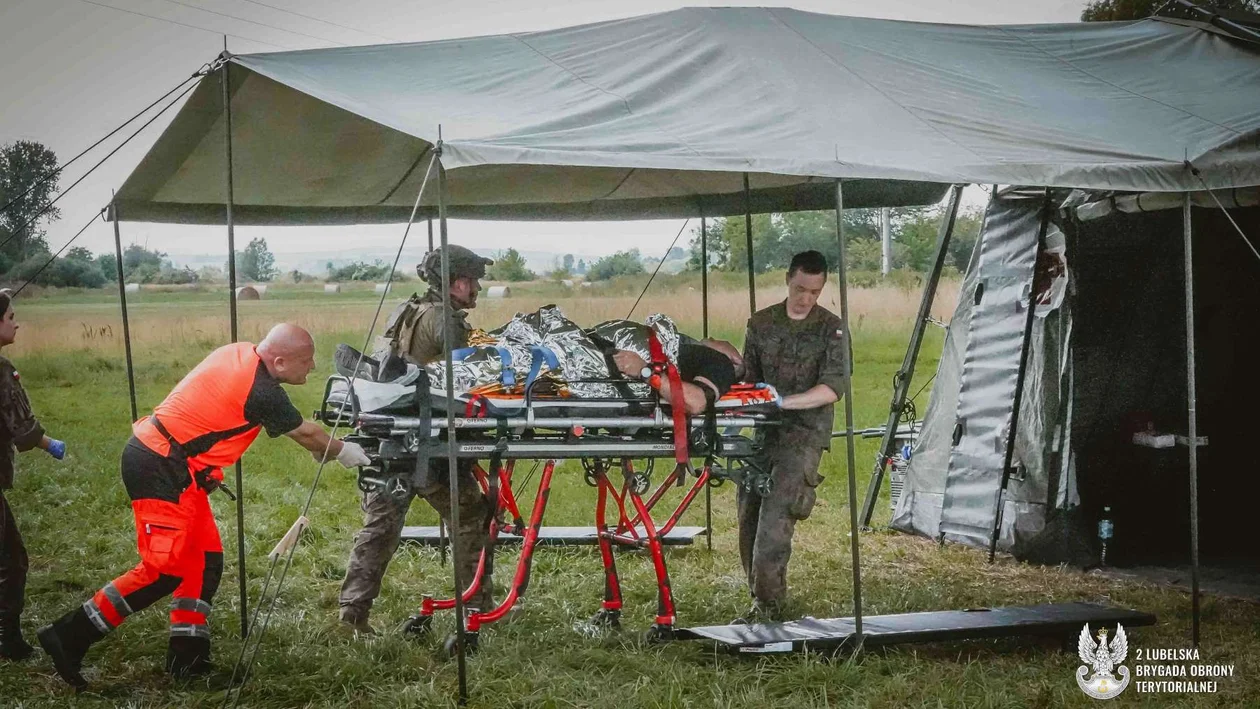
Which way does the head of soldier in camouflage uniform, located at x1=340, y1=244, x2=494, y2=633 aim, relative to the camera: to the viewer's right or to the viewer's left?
to the viewer's right

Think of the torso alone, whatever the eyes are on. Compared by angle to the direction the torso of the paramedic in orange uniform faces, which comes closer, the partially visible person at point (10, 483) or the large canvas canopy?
the large canvas canopy

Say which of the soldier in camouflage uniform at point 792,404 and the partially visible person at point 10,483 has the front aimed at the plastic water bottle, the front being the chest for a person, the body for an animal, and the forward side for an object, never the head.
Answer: the partially visible person

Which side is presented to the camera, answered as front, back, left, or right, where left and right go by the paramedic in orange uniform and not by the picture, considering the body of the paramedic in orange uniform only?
right

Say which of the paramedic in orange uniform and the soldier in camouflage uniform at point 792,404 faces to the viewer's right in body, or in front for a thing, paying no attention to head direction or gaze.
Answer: the paramedic in orange uniform

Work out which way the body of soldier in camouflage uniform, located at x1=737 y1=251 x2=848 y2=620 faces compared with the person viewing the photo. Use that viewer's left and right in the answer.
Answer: facing the viewer and to the left of the viewer

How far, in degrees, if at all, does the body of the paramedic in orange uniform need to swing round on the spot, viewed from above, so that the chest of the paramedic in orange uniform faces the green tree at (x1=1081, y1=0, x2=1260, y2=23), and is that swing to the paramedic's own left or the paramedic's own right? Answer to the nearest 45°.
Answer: approximately 45° to the paramedic's own left

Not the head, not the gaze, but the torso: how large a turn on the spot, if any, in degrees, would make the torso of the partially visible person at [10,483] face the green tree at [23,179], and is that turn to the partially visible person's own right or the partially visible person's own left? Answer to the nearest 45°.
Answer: approximately 90° to the partially visible person's own left

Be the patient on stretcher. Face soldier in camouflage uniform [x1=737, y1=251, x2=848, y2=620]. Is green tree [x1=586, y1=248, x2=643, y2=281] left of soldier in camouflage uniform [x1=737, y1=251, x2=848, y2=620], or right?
left

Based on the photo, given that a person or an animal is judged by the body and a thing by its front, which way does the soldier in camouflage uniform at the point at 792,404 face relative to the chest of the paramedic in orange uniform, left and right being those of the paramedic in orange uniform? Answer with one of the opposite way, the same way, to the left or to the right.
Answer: to the right

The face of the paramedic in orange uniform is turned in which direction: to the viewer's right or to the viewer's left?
to the viewer's right

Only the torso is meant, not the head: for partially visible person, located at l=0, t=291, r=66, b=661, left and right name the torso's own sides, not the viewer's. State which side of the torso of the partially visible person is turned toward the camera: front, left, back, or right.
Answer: right

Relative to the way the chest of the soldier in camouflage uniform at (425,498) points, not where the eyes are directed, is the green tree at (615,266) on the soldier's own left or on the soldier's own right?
on the soldier's own left

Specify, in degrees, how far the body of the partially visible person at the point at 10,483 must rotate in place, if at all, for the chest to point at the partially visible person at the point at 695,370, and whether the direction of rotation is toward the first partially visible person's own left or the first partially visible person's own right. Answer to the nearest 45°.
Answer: approximately 45° to the first partially visible person's own right
